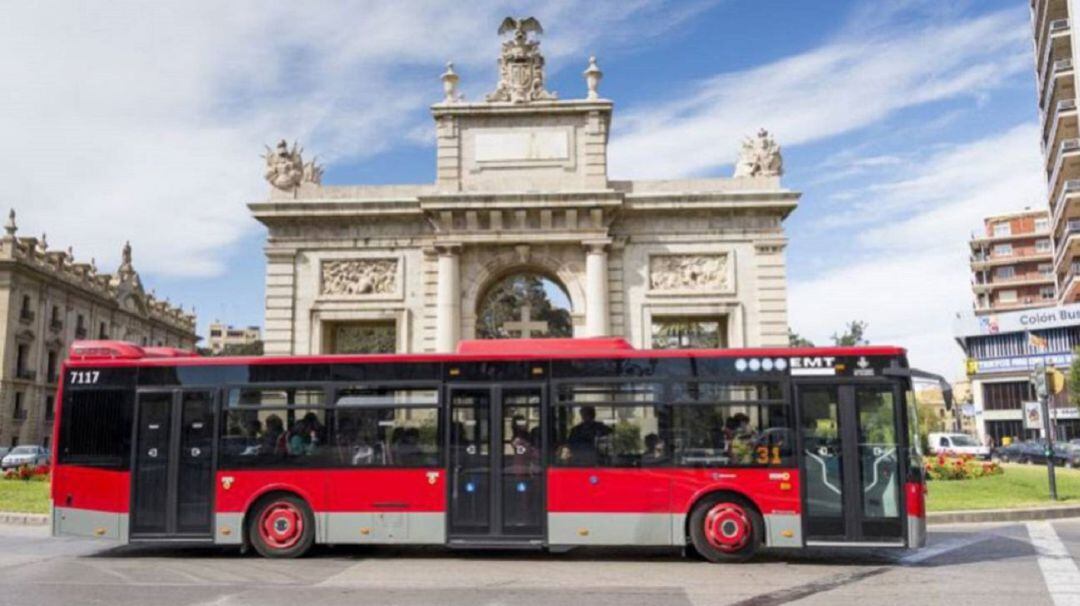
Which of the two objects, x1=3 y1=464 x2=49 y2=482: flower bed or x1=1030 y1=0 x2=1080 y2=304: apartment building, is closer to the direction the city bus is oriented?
the apartment building

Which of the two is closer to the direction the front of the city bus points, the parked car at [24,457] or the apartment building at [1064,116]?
the apartment building

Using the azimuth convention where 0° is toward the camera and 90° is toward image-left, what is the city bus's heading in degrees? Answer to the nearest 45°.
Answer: approximately 270°

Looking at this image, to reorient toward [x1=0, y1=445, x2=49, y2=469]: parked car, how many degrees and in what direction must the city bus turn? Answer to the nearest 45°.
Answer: approximately 135° to its left

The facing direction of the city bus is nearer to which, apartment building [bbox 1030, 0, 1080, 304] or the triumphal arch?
the apartment building

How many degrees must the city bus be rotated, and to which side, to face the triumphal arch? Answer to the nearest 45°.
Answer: approximately 90° to its left

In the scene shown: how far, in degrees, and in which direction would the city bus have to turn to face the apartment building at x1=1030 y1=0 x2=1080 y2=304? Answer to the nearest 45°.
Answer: approximately 45° to its left

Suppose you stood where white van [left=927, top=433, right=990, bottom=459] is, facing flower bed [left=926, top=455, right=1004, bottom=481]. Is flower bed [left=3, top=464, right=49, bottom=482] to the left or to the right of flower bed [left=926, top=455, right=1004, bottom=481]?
right
